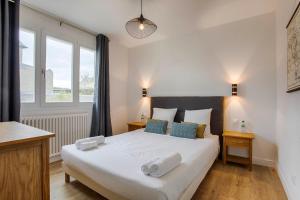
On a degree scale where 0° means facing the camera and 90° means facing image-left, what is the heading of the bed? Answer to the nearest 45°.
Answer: approximately 45°

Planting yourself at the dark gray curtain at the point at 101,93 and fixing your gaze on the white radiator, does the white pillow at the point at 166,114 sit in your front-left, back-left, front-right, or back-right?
back-left

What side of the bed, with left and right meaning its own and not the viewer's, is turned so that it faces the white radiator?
right

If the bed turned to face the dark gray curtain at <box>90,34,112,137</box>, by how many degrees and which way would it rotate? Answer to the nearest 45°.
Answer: approximately 90° to its right

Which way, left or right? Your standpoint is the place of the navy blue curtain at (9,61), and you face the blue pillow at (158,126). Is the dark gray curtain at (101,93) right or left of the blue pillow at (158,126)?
left

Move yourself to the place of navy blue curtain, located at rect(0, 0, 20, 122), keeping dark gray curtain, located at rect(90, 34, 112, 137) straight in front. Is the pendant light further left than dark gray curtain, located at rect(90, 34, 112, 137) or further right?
right

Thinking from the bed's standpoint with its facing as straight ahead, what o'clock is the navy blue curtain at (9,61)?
The navy blue curtain is roughly at 2 o'clock from the bed.

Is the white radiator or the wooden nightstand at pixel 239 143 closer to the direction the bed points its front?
the white radiator
